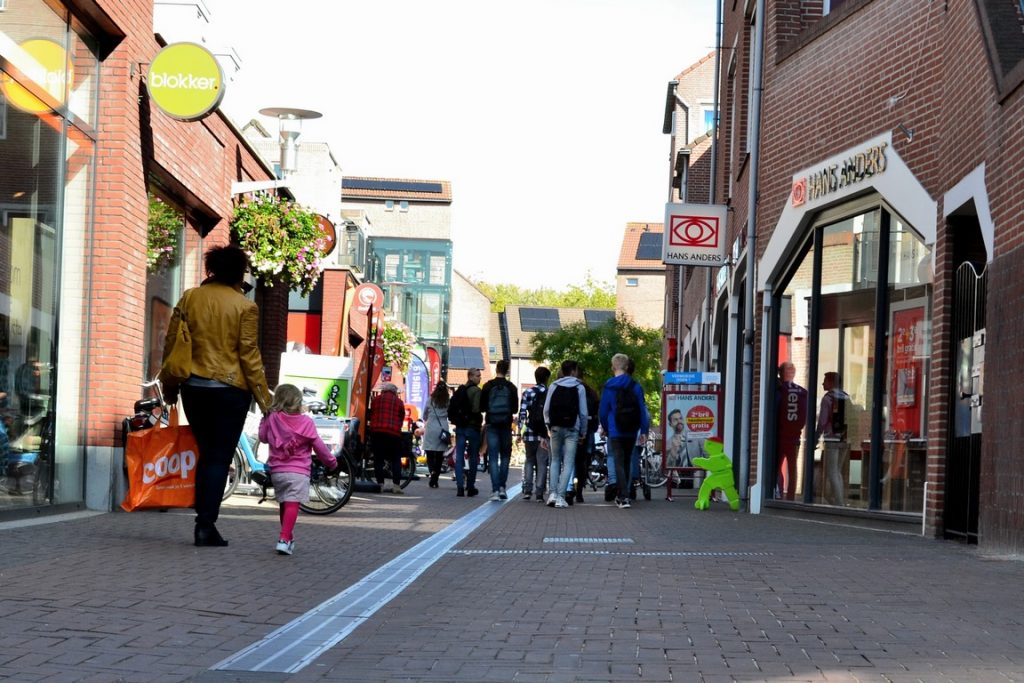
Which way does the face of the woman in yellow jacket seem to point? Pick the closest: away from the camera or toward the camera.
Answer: away from the camera

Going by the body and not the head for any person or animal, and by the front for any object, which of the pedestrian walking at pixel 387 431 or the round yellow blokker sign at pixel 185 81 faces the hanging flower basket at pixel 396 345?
the pedestrian walking

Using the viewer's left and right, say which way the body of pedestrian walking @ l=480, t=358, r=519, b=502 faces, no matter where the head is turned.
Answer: facing away from the viewer

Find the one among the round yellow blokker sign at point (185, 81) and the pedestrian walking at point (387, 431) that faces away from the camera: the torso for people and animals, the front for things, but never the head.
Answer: the pedestrian walking

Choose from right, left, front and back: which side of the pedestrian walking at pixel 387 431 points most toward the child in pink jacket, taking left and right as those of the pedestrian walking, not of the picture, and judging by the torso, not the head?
back

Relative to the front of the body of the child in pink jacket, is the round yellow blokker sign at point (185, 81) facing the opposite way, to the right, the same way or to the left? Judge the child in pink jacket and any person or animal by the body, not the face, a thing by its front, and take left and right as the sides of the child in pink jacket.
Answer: the opposite way

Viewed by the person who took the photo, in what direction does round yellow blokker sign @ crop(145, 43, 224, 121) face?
facing the viewer

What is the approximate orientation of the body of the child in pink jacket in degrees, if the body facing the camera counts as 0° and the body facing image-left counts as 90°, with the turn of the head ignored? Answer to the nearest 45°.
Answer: approximately 180°

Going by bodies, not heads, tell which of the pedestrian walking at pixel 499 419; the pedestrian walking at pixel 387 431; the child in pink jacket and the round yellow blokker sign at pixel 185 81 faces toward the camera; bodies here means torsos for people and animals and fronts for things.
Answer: the round yellow blokker sign

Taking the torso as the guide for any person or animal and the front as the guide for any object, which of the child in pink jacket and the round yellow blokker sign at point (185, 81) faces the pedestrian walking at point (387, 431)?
the child in pink jacket

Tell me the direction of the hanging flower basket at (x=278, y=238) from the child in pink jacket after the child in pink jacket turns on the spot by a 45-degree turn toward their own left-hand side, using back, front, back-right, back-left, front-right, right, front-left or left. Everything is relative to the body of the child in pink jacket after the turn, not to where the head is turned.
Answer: front-right

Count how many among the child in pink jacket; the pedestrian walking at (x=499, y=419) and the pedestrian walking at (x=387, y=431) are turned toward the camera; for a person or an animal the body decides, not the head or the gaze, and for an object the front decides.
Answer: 0

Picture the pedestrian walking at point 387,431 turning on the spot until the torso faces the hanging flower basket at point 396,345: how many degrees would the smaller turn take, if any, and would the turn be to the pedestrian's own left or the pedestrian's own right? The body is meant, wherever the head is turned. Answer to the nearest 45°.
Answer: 0° — they already face it

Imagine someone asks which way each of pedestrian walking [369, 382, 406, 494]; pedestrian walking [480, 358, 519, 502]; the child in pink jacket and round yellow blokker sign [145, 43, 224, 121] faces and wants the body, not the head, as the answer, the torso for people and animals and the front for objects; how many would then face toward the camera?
1

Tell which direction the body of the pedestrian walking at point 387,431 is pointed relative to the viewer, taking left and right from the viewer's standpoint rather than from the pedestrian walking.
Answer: facing away from the viewer
